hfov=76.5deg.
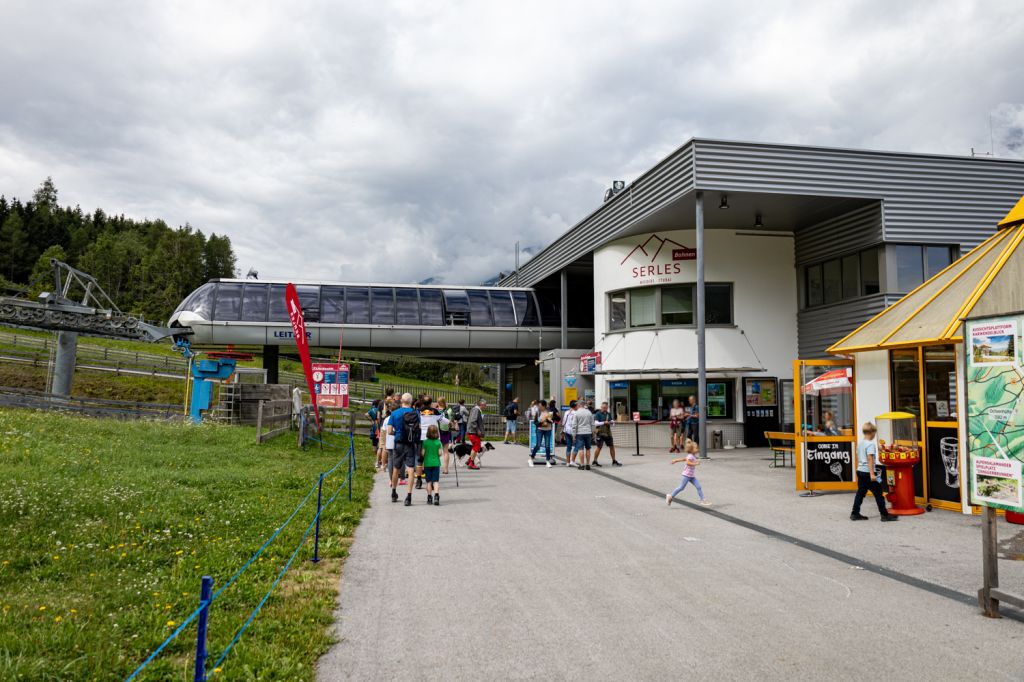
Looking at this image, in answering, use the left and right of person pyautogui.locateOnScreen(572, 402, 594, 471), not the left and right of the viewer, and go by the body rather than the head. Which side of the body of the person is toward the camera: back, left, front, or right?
back

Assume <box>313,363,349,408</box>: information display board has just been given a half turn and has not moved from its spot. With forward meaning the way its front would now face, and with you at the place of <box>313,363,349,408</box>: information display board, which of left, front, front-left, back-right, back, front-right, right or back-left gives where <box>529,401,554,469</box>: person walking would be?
back-right

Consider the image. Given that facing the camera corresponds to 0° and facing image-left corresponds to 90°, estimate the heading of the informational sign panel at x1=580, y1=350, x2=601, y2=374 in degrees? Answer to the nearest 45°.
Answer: approximately 0°

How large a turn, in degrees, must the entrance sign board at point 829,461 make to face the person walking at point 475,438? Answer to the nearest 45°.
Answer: approximately 90° to its right

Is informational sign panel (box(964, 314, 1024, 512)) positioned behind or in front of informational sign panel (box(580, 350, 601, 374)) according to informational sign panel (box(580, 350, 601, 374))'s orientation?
in front

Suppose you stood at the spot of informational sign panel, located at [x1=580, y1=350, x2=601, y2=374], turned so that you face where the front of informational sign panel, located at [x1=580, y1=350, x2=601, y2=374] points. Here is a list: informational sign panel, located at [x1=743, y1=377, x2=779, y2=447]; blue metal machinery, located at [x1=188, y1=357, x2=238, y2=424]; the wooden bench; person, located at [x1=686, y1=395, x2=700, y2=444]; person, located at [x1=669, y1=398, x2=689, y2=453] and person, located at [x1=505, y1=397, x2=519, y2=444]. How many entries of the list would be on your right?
2

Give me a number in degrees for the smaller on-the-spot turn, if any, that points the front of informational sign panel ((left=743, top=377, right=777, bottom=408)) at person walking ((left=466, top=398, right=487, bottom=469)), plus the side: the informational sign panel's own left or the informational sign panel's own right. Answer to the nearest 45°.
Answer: approximately 45° to the informational sign panel's own right

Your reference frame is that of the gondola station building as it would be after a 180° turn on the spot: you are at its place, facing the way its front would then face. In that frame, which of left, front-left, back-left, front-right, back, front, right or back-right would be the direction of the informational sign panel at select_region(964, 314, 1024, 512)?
back-right

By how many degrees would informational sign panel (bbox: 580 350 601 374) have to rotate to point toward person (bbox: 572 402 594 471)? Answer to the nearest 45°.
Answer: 0° — it already faces them

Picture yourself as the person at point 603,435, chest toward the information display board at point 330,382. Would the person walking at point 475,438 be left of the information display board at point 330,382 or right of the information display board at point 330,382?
left

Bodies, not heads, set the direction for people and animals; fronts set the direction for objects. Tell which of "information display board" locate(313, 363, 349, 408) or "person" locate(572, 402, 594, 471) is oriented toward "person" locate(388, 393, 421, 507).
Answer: the information display board

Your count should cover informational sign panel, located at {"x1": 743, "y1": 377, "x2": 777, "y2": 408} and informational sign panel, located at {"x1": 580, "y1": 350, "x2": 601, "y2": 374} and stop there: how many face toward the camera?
2
